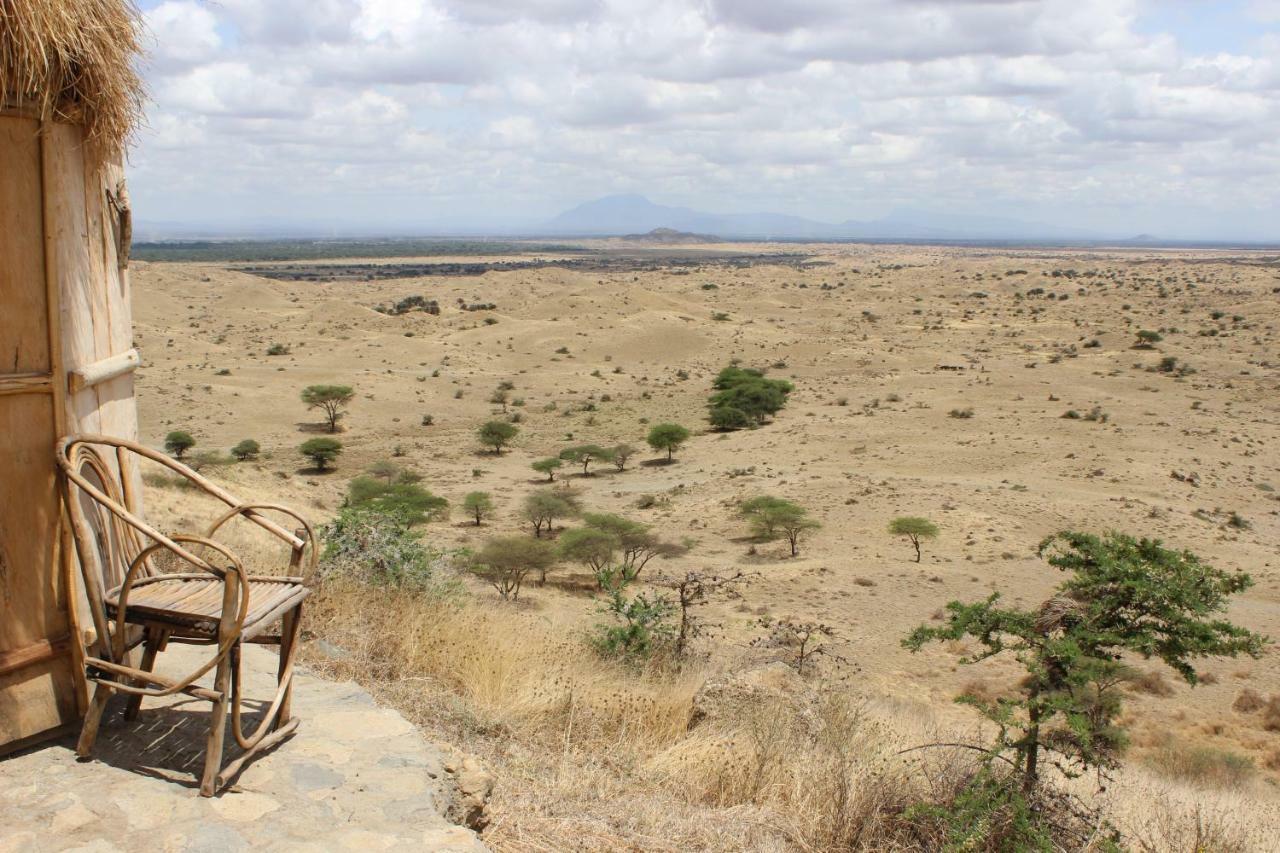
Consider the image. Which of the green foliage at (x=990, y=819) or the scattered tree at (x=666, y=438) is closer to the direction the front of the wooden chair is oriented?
the green foliage

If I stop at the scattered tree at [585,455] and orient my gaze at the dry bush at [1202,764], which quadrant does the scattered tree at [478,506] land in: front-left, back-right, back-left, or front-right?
front-right

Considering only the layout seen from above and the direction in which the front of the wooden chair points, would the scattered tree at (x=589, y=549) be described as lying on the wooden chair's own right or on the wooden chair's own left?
on the wooden chair's own left

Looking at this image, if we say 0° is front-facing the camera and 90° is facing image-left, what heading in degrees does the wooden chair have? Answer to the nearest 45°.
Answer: approximately 315°

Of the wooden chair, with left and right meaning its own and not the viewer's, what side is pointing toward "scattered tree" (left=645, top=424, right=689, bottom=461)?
left

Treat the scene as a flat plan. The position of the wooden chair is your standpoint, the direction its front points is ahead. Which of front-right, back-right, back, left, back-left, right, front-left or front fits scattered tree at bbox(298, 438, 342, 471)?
back-left

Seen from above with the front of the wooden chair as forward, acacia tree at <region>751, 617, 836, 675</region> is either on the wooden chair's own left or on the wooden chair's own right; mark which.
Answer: on the wooden chair's own left

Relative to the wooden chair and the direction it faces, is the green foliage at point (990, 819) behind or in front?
in front

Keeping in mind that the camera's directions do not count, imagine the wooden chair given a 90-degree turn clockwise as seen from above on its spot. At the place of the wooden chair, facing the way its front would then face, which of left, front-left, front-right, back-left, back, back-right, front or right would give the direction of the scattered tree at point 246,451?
back-right

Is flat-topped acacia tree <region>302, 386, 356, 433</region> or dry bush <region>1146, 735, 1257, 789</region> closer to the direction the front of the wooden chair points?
the dry bush

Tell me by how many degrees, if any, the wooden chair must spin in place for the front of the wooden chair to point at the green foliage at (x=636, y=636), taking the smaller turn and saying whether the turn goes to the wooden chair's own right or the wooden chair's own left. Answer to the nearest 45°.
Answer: approximately 90° to the wooden chair's own left

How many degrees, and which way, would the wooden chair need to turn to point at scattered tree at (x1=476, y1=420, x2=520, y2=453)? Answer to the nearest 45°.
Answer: approximately 135° to its left

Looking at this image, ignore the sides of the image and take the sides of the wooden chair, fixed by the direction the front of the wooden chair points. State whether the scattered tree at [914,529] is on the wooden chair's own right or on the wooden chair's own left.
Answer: on the wooden chair's own left
